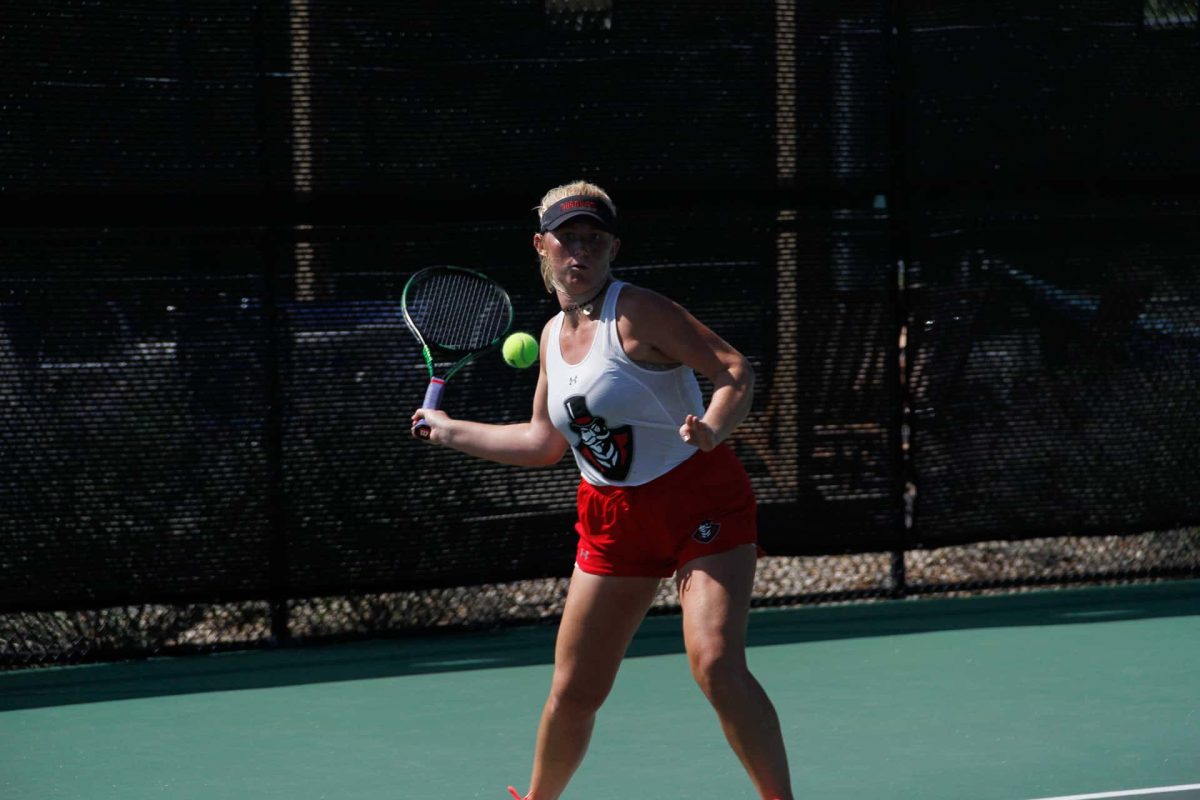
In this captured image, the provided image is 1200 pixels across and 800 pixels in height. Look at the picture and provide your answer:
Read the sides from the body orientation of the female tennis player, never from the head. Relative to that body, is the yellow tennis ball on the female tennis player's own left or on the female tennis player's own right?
on the female tennis player's own right

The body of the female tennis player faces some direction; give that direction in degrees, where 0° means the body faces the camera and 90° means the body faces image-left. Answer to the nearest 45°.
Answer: approximately 45°
